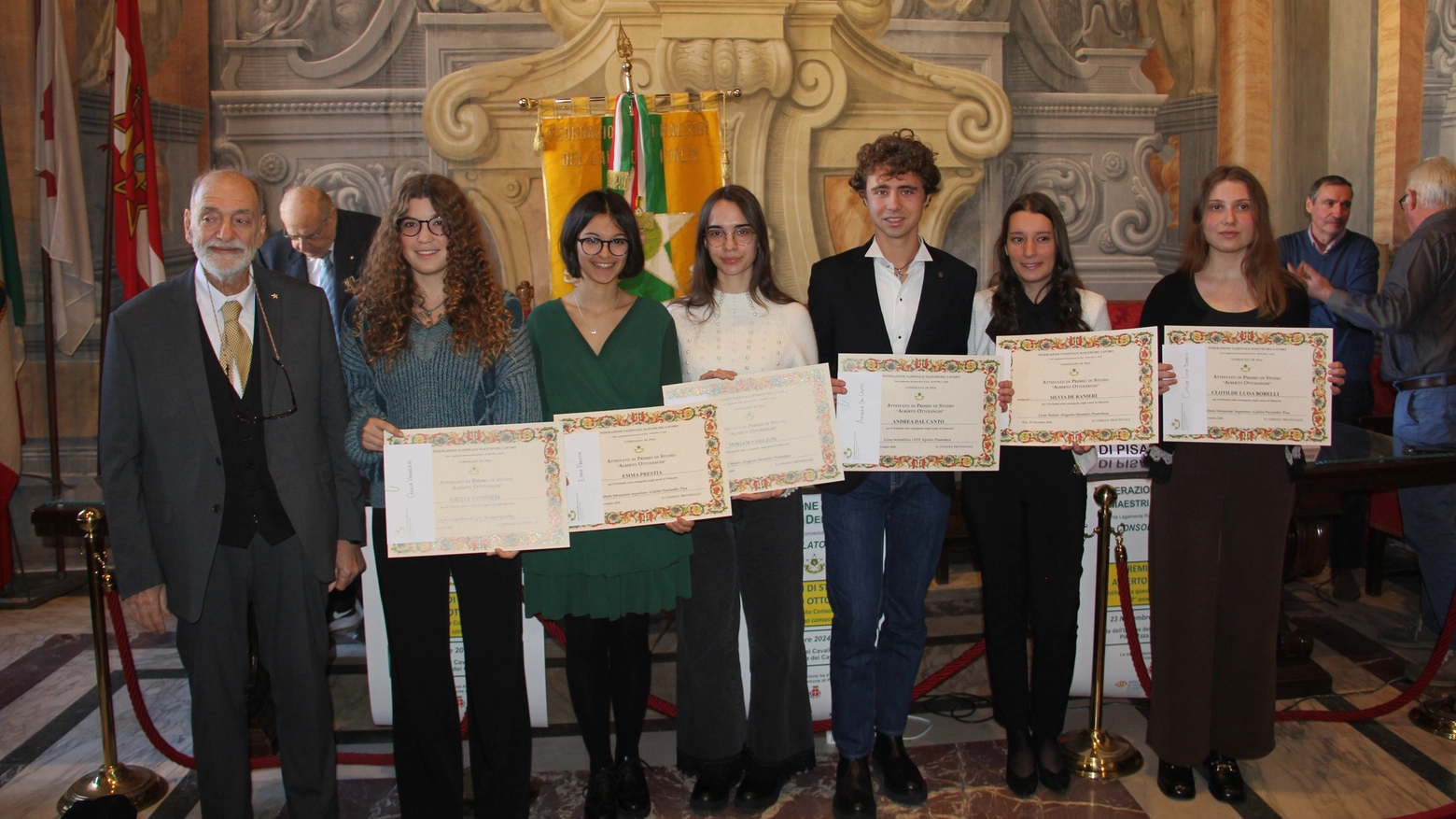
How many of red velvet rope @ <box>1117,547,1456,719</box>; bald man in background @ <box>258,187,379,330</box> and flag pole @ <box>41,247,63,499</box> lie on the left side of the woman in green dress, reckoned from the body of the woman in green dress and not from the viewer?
1

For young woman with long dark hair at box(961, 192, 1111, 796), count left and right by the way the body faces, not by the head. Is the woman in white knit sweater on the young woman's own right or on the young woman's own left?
on the young woman's own right

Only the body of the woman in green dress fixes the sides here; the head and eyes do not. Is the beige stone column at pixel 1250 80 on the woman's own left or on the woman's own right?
on the woman's own left

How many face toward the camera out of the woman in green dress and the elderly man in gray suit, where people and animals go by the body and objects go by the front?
2

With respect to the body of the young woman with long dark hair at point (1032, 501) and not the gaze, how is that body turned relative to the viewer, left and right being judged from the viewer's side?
facing the viewer

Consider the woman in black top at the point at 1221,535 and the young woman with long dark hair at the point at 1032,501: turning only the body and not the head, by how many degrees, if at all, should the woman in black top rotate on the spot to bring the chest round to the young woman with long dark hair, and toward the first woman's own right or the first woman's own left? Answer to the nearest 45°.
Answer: approximately 45° to the first woman's own right

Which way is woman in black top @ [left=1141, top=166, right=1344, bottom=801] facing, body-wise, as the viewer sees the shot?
toward the camera

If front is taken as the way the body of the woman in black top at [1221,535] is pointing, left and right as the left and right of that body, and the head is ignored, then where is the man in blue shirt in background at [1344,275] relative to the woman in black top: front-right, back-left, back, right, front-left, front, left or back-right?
back

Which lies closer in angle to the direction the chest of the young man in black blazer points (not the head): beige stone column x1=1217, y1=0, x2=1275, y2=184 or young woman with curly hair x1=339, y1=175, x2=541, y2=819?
the young woman with curly hair

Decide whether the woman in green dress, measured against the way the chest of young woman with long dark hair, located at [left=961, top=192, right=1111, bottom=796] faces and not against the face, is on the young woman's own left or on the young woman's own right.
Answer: on the young woman's own right

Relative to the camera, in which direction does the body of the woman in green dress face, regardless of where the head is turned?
toward the camera

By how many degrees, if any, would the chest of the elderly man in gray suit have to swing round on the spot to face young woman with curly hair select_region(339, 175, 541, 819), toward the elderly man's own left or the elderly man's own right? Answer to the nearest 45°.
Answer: approximately 45° to the elderly man's own left
